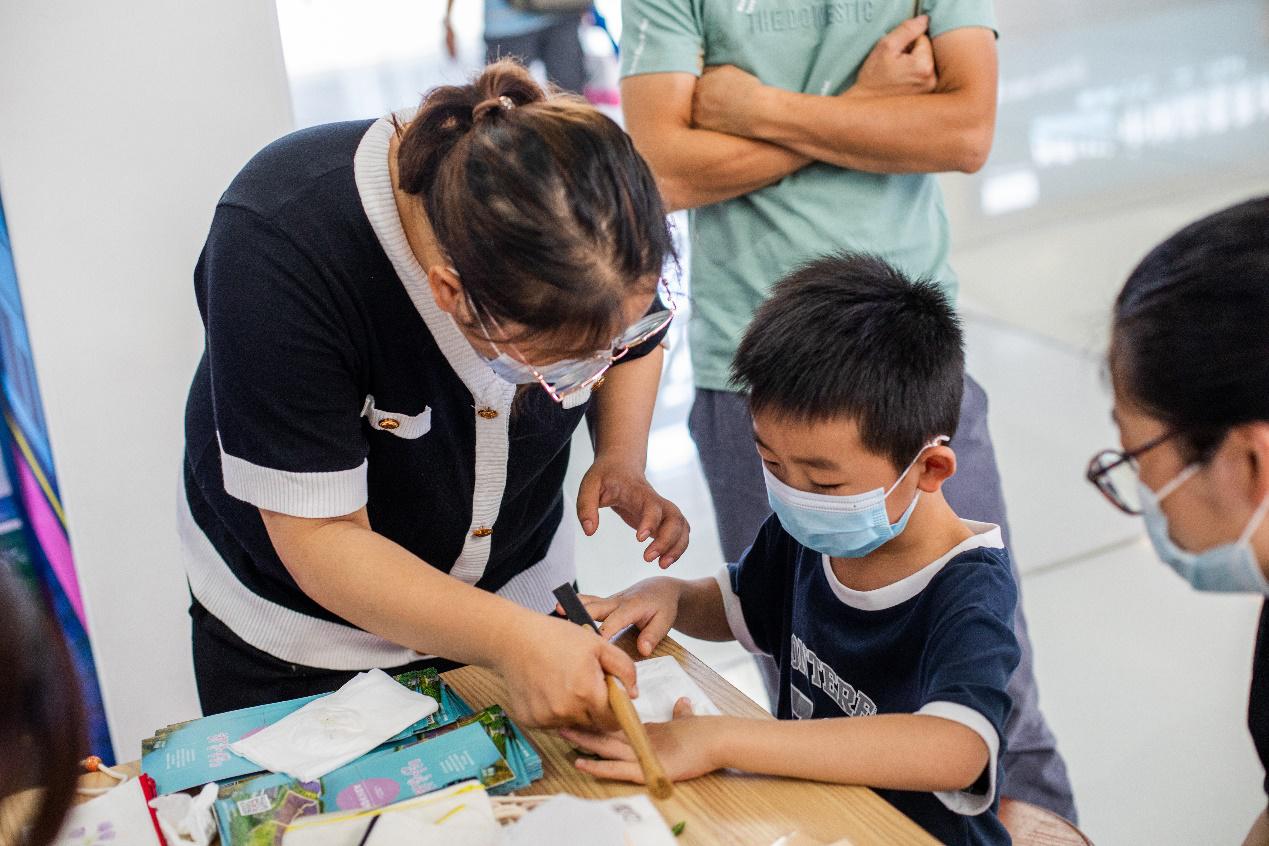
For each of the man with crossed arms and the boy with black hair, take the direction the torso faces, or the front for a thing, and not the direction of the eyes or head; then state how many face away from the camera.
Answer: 0

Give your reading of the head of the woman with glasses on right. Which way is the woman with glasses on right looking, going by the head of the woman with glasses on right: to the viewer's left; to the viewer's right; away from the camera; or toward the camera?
to the viewer's left

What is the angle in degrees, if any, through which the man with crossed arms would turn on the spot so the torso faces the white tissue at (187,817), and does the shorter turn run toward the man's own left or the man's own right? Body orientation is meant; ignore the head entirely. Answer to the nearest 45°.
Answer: approximately 45° to the man's own right

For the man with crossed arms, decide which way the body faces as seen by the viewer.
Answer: toward the camera

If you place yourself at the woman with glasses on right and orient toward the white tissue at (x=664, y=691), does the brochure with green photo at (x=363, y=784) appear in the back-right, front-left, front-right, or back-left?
front-left

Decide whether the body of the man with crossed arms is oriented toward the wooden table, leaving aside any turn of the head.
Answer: yes

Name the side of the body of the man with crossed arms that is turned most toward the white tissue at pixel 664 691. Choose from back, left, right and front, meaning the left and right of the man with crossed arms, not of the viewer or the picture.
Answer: front

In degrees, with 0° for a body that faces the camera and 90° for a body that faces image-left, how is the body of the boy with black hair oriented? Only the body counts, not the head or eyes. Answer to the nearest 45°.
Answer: approximately 45°

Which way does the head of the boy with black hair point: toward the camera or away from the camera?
toward the camera
